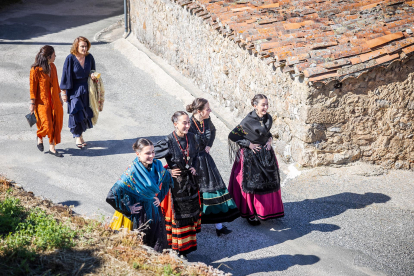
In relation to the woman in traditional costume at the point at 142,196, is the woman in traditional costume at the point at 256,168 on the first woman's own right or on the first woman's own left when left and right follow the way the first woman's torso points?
on the first woman's own left

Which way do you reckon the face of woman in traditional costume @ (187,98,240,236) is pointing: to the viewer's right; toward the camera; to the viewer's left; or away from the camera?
to the viewer's right

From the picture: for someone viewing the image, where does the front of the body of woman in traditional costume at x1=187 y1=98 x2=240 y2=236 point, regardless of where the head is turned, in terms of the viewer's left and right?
facing the viewer and to the right of the viewer

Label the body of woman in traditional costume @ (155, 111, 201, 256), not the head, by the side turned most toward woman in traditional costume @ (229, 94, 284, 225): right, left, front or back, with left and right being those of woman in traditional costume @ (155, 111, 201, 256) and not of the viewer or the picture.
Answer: left
